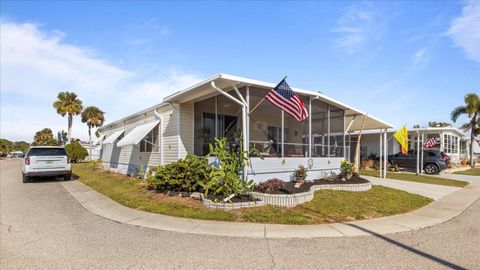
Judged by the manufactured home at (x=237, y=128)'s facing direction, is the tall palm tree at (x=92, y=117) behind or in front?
behind

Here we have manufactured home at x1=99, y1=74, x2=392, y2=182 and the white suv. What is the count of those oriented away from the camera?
1

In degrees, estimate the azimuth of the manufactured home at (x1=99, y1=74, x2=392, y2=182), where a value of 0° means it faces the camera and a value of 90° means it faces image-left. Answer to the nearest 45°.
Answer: approximately 315°

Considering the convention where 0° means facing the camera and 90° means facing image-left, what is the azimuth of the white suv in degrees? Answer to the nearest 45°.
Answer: approximately 180°

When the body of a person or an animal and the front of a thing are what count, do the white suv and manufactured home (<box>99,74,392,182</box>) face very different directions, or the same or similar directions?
very different directions

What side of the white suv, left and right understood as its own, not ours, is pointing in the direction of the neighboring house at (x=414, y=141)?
right

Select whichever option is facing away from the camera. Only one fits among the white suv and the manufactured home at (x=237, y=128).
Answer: the white suv

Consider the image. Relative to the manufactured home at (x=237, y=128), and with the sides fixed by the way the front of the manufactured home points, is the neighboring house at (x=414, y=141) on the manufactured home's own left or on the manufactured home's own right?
on the manufactured home's own left

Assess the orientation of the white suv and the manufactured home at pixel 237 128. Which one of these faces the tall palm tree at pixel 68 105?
the white suv
